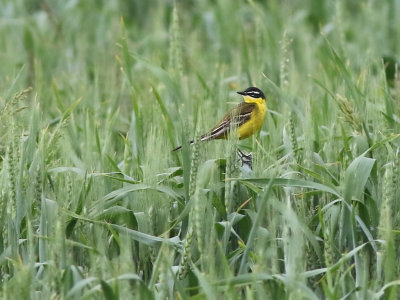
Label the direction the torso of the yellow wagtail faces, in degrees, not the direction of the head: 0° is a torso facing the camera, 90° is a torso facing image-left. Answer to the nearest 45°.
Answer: approximately 270°
